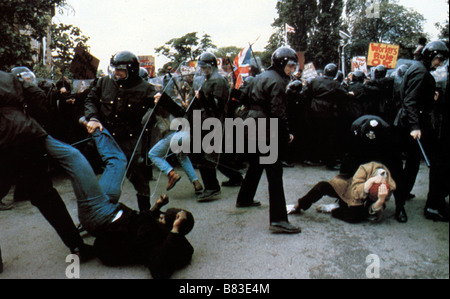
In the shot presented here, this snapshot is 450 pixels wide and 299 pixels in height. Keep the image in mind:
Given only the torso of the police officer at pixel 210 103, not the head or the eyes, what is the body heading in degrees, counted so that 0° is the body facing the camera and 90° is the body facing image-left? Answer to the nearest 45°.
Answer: approximately 90°

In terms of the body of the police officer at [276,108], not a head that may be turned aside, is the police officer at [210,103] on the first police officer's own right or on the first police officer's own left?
on the first police officer's own left

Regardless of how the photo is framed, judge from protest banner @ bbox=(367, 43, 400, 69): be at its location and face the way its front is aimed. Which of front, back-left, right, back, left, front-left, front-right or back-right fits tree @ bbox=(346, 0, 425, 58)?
back

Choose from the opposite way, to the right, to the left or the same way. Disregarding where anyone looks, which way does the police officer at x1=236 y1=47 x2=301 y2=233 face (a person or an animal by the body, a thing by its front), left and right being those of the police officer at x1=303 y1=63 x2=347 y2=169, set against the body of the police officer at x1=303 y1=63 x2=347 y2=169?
to the right

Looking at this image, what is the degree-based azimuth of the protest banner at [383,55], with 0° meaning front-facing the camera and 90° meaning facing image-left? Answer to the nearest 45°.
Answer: approximately 0°
